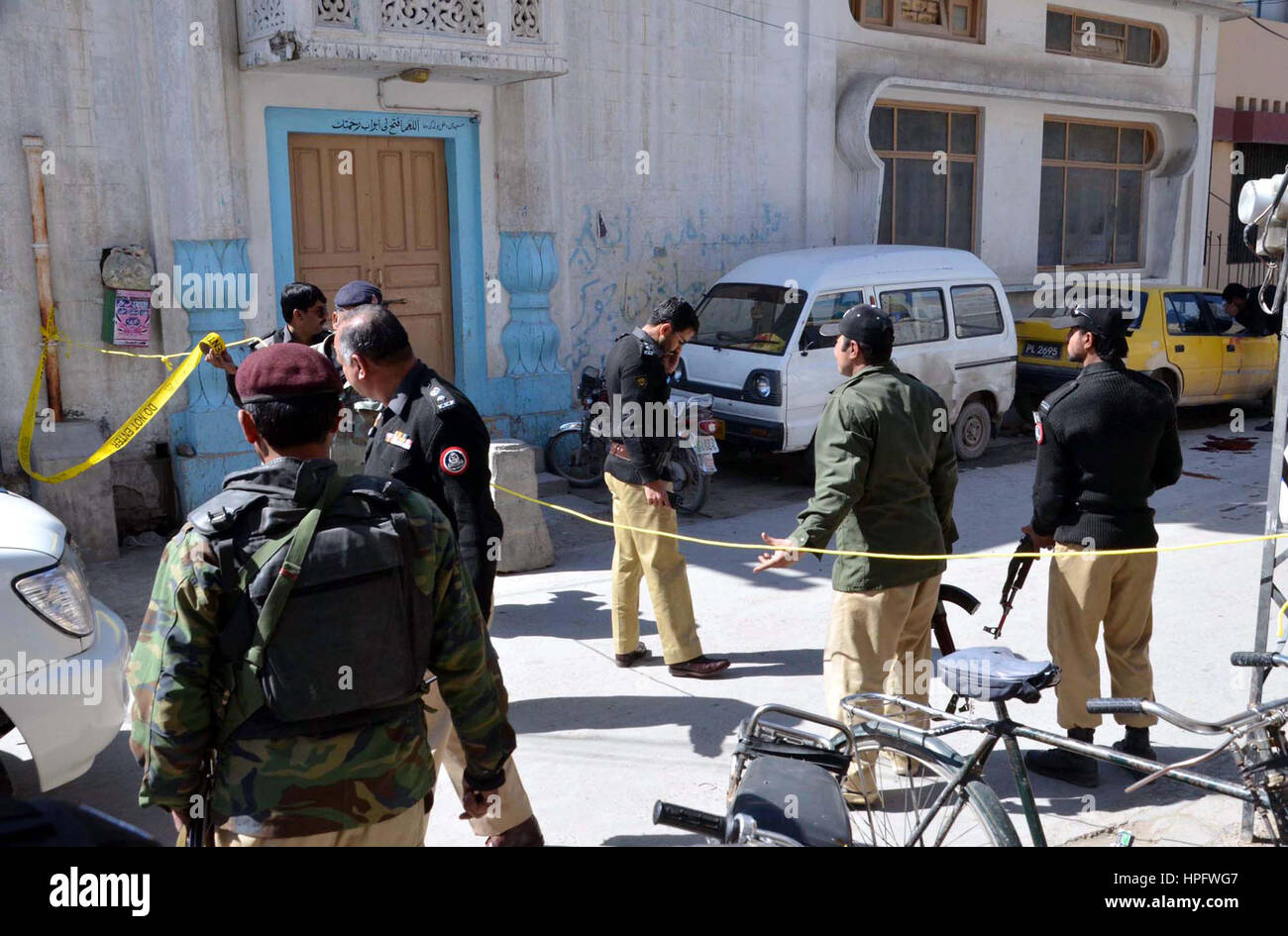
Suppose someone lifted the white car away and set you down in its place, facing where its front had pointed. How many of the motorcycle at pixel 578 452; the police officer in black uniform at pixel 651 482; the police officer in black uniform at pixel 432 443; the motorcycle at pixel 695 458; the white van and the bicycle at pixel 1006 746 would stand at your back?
0

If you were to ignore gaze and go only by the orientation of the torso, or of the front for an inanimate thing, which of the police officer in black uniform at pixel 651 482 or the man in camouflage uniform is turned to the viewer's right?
the police officer in black uniform

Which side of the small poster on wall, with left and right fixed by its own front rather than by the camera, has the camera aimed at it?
front

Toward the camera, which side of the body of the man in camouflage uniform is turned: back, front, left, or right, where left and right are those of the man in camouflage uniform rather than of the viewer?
back

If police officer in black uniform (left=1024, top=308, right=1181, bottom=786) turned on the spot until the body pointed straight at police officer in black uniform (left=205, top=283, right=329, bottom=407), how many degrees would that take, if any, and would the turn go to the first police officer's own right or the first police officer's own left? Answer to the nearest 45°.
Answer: approximately 45° to the first police officer's own left

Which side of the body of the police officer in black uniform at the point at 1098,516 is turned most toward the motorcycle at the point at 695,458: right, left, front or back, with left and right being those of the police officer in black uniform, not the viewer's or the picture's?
front

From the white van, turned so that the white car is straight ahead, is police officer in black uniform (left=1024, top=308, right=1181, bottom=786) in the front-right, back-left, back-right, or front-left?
front-left

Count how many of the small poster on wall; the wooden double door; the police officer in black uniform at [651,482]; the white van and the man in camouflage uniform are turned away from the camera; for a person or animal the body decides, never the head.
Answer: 1

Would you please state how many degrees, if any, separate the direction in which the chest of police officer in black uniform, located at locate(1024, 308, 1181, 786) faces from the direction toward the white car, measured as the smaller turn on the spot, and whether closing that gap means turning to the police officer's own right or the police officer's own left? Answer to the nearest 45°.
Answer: approximately 90° to the police officer's own left

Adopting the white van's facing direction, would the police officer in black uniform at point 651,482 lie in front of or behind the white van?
in front

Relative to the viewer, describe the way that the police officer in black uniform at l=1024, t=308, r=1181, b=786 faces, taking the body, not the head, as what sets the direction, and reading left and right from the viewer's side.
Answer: facing away from the viewer and to the left of the viewer

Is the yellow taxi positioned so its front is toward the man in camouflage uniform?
no

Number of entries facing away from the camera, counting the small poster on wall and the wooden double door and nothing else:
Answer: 0

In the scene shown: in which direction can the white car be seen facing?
to the viewer's right

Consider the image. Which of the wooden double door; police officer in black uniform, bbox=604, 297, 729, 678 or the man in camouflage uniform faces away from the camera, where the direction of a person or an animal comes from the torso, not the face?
the man in camouflage uniform

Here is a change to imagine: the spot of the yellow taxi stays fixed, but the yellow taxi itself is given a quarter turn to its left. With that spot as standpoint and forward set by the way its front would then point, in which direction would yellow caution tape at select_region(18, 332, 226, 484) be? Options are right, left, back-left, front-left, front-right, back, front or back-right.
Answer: left

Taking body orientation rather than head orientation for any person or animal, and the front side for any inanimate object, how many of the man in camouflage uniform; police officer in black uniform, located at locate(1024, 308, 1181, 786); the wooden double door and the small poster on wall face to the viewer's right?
0

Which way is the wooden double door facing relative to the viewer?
toward the camera
